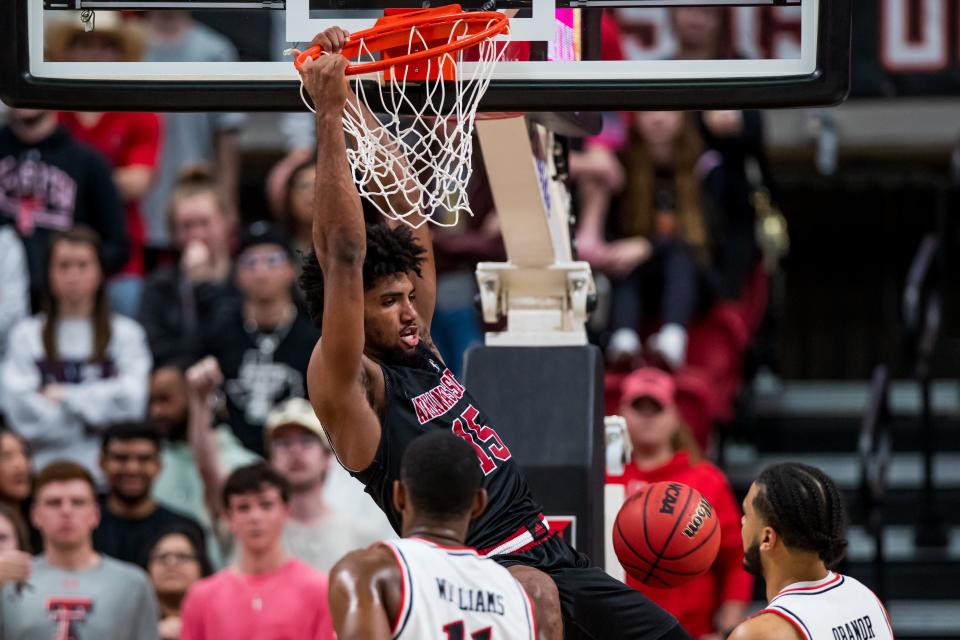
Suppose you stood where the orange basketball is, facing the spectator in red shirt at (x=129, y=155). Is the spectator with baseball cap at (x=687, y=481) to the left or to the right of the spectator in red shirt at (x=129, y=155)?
right

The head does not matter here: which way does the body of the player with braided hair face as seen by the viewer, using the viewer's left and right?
facing away from the viewer and to the left of the viewer

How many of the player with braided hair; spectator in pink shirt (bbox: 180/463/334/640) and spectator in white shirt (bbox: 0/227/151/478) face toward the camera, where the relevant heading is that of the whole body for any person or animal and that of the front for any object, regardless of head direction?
2

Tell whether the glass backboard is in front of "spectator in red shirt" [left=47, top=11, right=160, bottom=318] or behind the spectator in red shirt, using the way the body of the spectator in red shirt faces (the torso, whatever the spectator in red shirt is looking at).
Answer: in front

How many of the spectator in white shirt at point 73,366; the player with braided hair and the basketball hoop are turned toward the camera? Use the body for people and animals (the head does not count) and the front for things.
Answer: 2
